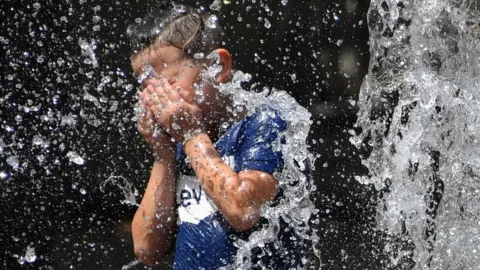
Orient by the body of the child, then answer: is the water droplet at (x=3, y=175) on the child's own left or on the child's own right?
on the child's own right

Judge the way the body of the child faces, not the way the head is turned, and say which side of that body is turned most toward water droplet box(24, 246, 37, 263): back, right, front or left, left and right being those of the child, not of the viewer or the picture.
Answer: right

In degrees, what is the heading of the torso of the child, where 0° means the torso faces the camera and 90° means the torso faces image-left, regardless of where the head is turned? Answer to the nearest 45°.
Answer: approximately 45°
